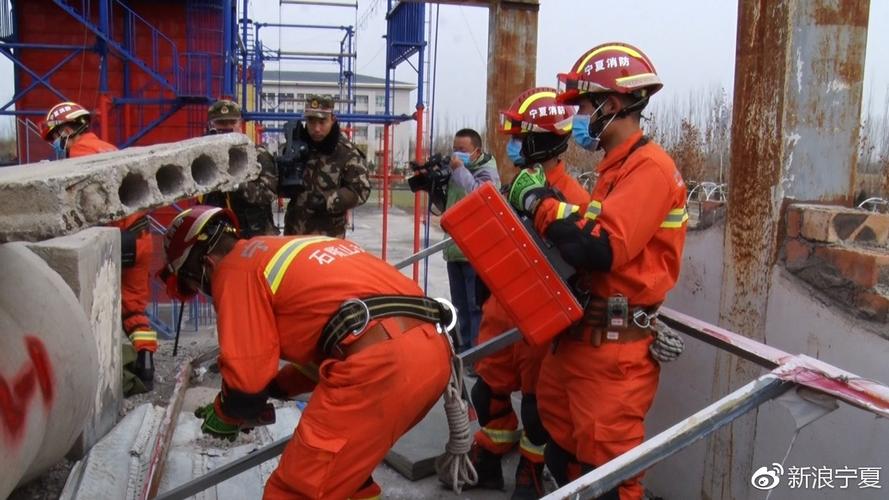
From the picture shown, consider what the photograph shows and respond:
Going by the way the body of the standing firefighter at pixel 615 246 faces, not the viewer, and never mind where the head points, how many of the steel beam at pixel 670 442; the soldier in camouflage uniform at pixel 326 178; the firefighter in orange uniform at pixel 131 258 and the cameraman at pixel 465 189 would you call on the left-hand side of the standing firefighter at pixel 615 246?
1

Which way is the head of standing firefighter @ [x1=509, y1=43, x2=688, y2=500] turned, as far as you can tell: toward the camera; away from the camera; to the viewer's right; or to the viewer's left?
to the viewer's left

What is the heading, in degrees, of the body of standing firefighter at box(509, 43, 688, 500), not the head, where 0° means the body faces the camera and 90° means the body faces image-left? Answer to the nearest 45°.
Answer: approximately 90°

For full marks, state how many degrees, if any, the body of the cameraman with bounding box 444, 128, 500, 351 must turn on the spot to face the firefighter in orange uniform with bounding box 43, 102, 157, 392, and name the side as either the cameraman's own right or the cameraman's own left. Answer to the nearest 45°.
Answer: approximately 45° to the cameraman's own right

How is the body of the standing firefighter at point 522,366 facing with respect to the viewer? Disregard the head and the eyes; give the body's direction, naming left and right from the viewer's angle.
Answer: facing to the left of the viewer

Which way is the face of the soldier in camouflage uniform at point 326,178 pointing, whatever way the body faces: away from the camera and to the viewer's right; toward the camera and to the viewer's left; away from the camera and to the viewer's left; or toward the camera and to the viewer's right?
toward the camera and to the viewer's left

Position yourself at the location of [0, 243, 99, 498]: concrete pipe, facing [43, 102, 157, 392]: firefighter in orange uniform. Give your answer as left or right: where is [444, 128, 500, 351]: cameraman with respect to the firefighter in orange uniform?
right

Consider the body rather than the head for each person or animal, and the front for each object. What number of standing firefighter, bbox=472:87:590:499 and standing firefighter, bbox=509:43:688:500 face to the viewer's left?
2

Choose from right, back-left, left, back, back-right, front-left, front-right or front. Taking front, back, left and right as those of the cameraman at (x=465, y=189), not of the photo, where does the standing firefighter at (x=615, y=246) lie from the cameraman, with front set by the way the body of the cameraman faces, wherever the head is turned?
front-left

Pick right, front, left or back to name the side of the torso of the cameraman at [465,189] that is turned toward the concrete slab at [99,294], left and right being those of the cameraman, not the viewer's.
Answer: front
